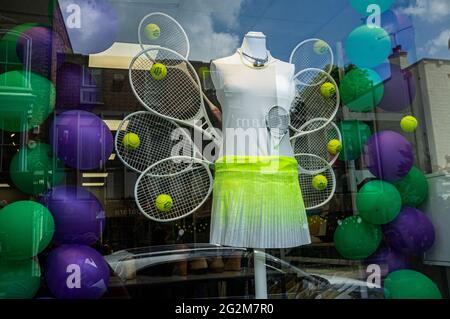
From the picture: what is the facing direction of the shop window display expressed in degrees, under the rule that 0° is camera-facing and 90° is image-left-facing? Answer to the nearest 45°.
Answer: approximately 0°
